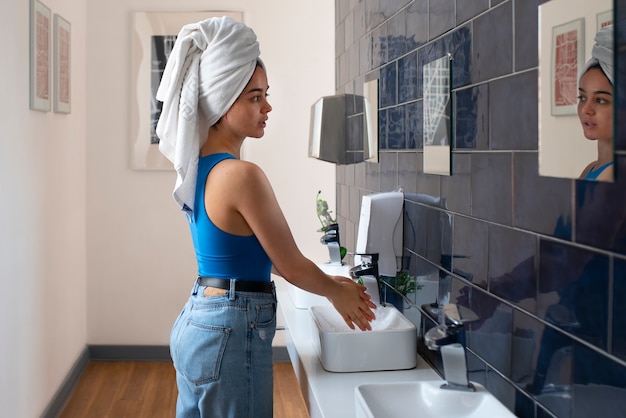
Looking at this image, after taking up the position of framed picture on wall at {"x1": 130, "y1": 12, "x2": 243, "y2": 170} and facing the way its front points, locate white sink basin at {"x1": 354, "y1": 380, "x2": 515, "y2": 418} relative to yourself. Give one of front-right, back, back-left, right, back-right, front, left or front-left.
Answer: front

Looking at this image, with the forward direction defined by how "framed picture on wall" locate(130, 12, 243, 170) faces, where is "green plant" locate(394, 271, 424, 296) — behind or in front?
in front

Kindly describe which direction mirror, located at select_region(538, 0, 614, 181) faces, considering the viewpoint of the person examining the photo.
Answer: facing the viewer and to the left of the viewer

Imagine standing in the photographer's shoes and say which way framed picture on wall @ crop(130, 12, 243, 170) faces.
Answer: facing the viewer

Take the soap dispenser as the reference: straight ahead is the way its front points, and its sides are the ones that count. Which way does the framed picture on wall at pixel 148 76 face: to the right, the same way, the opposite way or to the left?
to the left

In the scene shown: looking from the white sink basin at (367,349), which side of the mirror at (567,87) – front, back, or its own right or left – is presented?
right

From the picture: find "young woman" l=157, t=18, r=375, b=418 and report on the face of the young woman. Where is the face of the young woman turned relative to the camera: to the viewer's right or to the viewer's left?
to the viewer's right

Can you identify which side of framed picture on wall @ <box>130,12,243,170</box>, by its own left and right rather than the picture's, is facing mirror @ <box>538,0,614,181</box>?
front

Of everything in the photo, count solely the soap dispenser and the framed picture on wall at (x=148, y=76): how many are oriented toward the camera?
1

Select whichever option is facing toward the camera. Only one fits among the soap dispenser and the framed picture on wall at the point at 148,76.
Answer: the framed picture on wall

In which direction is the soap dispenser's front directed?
to the viewer's left
